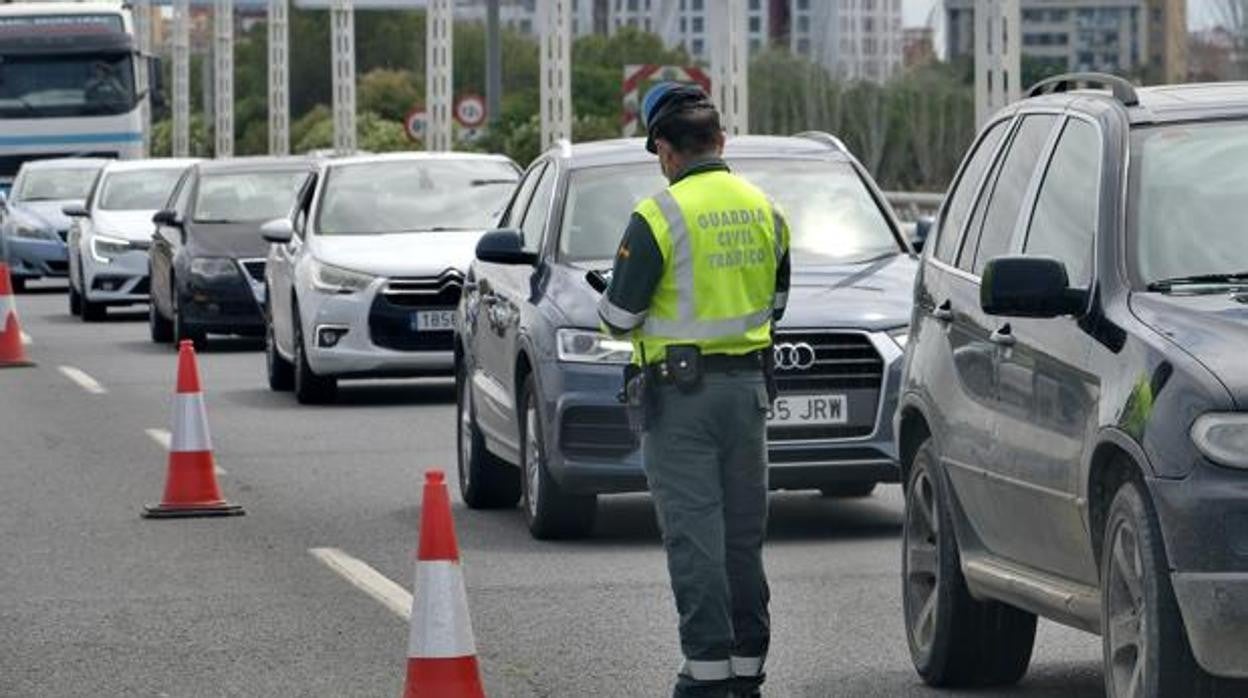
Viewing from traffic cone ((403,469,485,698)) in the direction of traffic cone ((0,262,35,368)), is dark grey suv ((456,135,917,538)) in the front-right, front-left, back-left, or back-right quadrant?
front-right

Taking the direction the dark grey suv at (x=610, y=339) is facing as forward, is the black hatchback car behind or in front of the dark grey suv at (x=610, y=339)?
behind

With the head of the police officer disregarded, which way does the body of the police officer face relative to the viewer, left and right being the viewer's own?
facing away from the viewer and to the left of the viewer

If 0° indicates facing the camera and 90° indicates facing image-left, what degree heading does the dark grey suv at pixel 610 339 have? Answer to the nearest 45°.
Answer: approximately 315°

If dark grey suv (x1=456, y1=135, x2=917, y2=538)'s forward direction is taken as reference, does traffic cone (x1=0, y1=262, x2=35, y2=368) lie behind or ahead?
behind

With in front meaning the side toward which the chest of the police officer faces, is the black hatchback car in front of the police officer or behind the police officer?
in front

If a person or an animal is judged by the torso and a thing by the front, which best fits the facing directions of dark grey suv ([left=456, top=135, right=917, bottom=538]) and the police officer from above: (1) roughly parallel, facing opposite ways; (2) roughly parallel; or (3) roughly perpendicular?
roughly parallel, facing opposite ways

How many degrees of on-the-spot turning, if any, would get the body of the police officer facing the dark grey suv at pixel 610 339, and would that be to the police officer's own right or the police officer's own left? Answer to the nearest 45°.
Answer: approximately 45° to the police officer's own right

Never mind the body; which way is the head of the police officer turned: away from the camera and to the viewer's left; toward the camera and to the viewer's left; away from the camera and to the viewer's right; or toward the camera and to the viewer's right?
away from the camera and to the viewer's left

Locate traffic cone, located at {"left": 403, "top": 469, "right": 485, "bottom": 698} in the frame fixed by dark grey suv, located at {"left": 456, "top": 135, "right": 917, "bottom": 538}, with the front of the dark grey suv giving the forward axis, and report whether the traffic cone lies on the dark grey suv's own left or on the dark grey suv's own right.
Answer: on the dark grey suv's own right

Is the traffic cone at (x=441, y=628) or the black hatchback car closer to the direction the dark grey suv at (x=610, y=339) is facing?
the traffic cone
